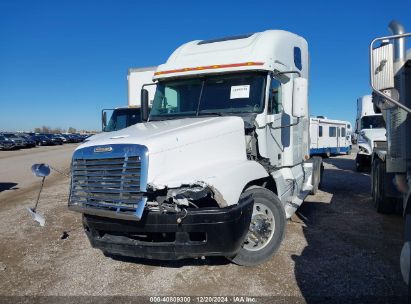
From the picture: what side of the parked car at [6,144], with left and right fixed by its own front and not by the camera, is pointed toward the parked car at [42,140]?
left

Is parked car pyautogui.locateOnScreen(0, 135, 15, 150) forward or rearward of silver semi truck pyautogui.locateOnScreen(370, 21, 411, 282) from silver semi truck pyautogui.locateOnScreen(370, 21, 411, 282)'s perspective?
rearward

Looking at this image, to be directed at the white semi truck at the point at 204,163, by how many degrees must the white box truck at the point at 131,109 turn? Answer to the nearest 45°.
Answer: approximately 45° to its left

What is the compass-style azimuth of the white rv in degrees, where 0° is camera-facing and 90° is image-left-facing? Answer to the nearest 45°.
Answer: approximately 270°

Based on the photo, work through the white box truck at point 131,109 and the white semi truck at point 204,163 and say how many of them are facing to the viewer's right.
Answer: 0

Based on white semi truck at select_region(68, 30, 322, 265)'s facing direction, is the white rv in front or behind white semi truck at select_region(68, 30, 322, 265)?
behind

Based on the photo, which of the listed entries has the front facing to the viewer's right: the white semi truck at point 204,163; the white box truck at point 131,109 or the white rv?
the white rv

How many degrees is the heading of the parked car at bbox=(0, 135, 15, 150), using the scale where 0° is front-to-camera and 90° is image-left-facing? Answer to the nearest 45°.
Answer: approximately 315°
